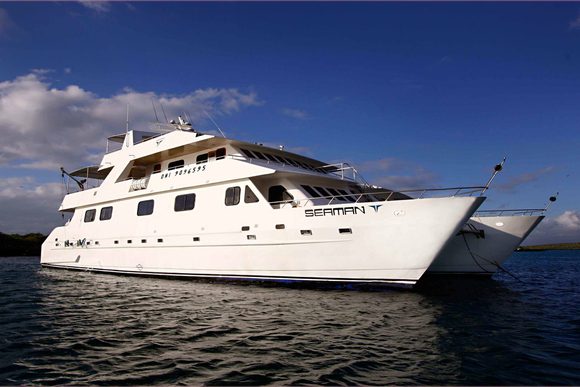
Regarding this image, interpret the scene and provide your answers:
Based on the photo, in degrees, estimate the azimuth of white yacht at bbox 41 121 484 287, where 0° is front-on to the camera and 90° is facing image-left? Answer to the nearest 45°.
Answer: approximately 315°

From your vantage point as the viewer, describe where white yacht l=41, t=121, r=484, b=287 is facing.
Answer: facing the viewer and to the right of the viewer
